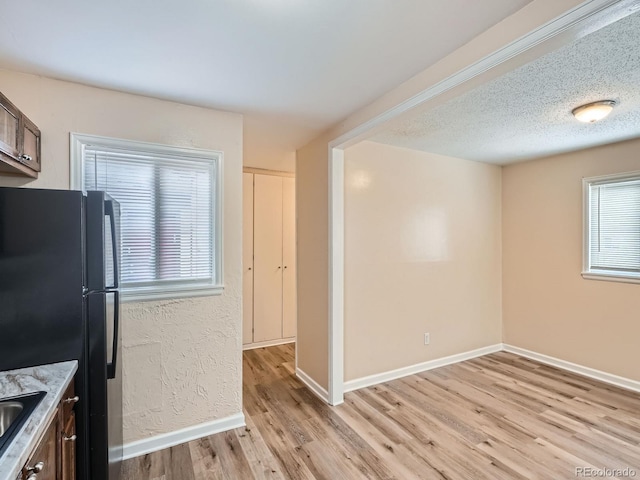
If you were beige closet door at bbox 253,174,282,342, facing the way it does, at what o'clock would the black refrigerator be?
The black refrigerator is roughly at 2 o'clock from the beige closet door.

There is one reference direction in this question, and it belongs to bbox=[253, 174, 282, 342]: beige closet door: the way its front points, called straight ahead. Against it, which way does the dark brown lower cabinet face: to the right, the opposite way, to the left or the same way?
to the left

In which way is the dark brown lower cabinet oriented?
to the viewer's right

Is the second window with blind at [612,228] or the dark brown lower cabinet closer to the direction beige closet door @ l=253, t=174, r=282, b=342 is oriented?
the dark brown lower cabinet

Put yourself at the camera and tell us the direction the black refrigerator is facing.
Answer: facing to the right of the viewer

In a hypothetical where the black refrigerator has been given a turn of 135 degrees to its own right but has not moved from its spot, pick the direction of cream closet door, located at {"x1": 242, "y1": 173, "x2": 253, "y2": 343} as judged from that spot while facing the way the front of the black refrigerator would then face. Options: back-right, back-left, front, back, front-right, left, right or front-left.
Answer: back

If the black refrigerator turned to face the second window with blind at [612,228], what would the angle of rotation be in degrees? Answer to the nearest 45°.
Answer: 0° — it already faces it

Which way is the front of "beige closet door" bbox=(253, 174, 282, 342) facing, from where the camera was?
facing the viewer and to the right of the viewer

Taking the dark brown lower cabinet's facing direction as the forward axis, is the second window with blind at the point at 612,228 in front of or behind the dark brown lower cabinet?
in front
